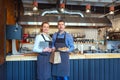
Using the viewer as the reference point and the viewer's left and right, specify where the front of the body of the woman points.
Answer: facing the viewer and to the right of the viewer
